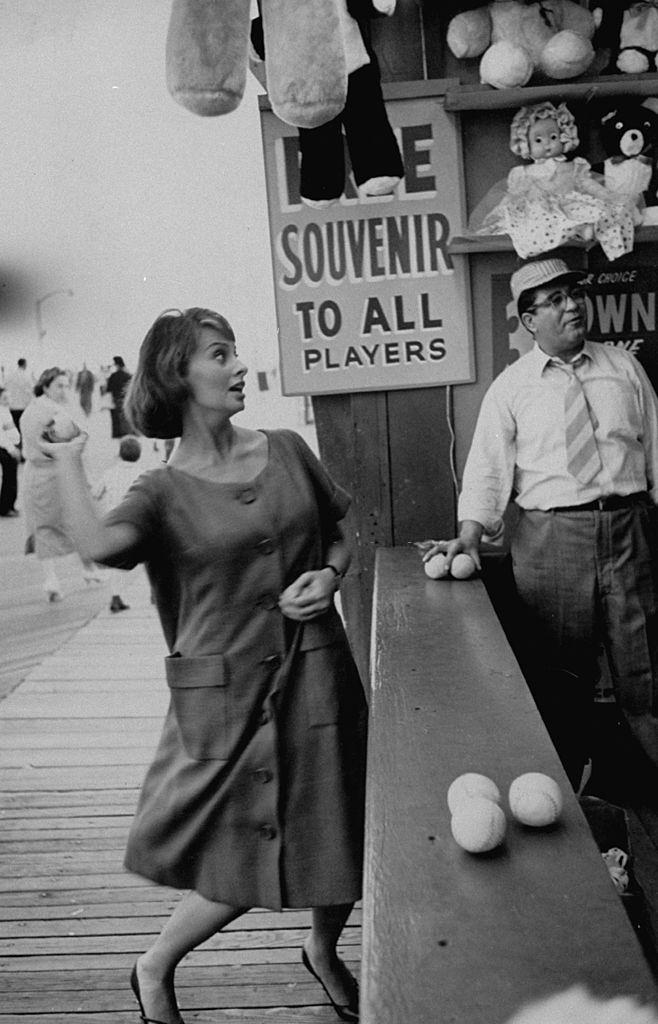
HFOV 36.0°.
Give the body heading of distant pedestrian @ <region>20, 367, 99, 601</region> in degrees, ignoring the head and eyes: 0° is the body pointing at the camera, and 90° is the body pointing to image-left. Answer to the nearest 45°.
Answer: approximately 315°

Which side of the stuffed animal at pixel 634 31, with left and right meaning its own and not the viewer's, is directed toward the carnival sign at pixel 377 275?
right

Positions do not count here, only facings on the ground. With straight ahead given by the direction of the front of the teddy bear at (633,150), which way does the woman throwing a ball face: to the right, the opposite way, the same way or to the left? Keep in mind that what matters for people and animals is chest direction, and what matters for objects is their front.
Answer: the same way
